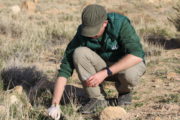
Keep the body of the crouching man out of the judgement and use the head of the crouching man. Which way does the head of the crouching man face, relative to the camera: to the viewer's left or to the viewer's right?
to the viewer's left

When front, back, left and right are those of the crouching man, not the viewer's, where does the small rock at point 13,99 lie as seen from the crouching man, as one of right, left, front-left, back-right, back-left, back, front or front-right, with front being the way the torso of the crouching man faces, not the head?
front-right

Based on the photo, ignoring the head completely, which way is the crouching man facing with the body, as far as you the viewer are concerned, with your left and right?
facing the viewer and to the left of the viewer

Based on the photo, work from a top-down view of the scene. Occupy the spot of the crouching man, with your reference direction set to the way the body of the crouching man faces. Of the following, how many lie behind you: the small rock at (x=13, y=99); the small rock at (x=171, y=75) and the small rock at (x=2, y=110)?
1

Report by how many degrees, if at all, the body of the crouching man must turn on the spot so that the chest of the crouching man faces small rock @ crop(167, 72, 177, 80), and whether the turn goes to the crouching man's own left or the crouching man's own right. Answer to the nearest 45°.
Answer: approximately 180°

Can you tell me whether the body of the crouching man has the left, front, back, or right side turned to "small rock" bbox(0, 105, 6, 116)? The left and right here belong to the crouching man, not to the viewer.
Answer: front
